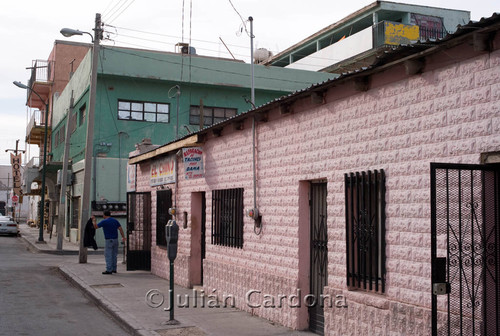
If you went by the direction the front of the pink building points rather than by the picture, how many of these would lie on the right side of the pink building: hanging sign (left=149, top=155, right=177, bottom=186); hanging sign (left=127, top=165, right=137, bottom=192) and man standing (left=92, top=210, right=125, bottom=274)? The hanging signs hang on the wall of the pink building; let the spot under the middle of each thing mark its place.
3

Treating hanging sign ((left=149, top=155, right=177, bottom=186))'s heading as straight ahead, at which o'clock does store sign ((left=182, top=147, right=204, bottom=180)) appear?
The store sign is roughly at 10 o'clock from the hanging sign.

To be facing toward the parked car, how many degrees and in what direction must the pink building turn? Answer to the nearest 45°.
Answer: approximately 90° to its right

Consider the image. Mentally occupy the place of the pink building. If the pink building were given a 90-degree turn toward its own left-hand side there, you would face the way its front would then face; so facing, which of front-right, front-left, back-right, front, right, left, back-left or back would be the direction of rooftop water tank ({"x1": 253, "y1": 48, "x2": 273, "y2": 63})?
back-left

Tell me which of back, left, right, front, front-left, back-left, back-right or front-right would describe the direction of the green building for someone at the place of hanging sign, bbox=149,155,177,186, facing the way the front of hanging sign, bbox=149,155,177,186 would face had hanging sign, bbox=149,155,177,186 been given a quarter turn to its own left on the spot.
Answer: back-left

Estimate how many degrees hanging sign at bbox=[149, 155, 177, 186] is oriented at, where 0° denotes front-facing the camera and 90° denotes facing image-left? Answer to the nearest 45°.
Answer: approximately 45°

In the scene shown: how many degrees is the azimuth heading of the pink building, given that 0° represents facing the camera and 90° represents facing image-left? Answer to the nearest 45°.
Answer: approximately 45°

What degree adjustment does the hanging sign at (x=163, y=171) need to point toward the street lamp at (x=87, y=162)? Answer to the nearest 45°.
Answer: approximately 90° to its right
